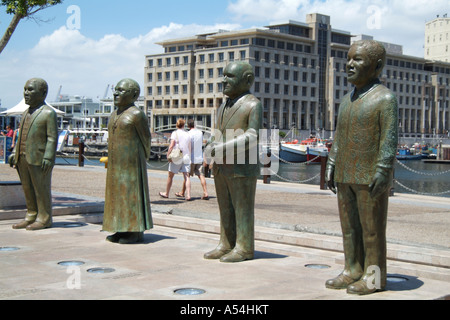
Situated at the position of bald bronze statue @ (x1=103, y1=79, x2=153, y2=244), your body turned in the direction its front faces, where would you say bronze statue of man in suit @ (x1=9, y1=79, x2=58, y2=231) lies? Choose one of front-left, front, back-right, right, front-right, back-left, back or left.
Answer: right

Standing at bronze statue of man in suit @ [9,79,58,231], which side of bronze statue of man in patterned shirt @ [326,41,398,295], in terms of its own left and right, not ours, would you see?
right

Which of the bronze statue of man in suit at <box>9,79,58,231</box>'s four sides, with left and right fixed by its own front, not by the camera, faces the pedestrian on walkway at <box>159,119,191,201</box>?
back

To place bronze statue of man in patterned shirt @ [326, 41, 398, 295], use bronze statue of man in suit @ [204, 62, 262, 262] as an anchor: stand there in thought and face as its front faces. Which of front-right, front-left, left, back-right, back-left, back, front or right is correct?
left

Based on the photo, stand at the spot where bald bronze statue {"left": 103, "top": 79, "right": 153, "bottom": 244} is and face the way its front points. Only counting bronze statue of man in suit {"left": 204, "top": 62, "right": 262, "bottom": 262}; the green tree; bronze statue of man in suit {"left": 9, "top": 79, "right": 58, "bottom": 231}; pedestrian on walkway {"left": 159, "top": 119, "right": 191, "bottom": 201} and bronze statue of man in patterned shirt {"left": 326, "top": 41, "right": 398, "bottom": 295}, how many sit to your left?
2

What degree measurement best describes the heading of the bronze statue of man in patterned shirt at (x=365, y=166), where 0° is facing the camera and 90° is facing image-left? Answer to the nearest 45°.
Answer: approximately 45°

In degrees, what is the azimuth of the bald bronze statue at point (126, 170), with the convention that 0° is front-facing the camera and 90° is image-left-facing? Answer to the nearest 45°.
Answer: approximately 45°

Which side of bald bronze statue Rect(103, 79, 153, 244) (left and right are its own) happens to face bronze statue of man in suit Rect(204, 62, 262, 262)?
left

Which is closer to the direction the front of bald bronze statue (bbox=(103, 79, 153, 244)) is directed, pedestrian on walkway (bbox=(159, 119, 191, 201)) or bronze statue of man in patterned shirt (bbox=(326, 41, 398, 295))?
the bronze statue of man in patterned shirt

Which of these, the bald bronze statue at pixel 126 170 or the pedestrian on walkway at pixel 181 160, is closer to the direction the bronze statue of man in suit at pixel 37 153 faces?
the bald bronze statue

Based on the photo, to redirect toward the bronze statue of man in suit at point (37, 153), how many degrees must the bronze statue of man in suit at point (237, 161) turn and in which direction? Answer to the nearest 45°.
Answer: approximately 90° to its right

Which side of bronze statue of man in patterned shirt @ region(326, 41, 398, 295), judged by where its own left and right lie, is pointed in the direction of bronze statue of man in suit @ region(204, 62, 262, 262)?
right

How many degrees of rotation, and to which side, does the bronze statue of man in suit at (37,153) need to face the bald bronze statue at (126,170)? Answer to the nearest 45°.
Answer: approximately 90° to its left
